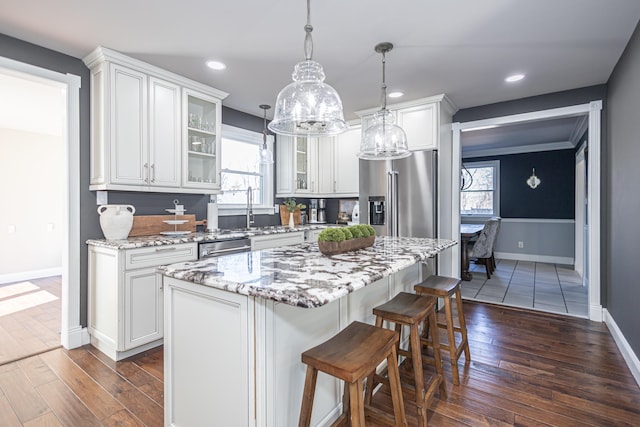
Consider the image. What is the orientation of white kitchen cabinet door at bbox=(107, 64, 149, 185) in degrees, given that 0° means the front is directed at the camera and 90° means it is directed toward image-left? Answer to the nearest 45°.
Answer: approximately 315°

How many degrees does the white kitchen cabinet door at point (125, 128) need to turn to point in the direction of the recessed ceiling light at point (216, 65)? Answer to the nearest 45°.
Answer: approximately 45° to its left

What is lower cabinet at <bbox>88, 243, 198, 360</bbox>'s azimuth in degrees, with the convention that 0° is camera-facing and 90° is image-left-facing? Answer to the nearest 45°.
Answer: approximately 315°

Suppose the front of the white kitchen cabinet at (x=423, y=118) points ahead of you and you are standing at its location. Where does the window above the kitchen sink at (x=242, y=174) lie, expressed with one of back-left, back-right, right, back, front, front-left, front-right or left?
right

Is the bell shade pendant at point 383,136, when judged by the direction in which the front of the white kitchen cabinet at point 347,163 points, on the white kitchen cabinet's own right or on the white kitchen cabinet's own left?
on the white kitchen cabinet's own left

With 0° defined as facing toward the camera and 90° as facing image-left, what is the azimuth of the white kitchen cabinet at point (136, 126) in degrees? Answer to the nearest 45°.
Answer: approximately 315°

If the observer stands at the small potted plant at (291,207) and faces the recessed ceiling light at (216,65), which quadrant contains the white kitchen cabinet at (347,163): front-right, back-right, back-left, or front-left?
back-left

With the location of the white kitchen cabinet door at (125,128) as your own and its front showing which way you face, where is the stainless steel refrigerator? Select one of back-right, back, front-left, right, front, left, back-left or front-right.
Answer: front-left

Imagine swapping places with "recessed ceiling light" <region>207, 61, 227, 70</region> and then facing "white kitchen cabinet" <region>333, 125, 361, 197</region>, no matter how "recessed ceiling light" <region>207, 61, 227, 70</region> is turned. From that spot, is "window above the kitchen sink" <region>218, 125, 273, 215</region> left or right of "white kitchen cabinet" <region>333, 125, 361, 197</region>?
left

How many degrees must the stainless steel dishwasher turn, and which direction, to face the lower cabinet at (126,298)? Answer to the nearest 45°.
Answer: approximately 135° to its right
